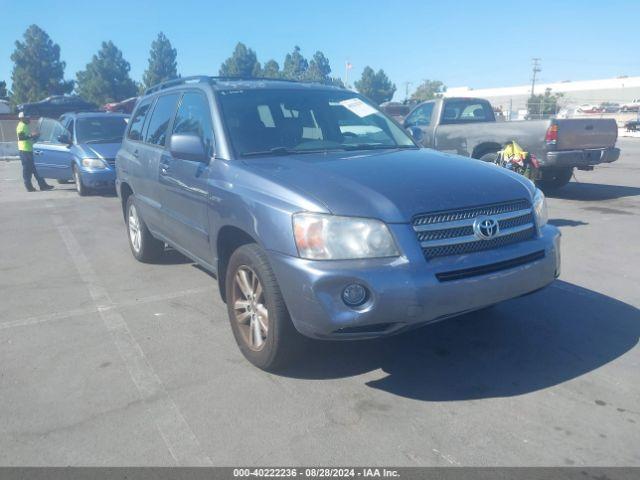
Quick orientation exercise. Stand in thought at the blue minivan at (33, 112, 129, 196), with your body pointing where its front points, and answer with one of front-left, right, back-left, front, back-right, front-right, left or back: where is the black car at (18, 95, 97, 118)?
back-left

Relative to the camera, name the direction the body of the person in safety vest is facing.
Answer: to the viewer's right

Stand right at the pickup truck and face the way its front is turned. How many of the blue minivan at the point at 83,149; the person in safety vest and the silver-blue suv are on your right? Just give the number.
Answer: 0

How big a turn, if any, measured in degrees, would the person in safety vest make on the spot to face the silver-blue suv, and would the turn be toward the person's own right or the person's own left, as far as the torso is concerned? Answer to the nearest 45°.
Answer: approximately 90° to the person's own right

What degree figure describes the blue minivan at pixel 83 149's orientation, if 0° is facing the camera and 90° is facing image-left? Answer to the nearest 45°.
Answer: approximately 315°

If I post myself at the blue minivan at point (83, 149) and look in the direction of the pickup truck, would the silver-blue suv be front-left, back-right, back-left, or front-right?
front-right

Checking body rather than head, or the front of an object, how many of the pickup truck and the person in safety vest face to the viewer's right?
1

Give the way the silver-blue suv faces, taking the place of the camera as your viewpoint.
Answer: facing the viewer and to the right of the viewer

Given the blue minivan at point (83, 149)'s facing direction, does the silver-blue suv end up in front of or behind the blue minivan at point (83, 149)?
in front

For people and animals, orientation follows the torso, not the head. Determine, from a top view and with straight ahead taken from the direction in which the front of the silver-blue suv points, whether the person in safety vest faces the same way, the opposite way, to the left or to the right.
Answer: to the left

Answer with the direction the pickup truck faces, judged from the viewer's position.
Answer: facing away from the viewer and to the left of the viewer

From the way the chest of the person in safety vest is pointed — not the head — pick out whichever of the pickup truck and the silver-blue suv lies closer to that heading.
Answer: the pickup truck

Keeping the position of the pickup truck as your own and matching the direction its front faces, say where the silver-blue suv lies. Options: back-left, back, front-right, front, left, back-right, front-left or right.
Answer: back-left

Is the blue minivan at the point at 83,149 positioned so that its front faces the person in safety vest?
no

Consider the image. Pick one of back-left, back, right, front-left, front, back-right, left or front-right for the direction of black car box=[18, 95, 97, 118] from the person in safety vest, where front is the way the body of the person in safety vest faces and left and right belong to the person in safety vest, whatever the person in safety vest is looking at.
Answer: left

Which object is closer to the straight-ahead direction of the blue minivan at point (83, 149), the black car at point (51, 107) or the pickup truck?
the pickup truck

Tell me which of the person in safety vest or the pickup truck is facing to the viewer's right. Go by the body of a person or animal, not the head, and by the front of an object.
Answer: the person in safety vest
